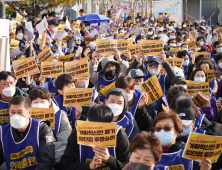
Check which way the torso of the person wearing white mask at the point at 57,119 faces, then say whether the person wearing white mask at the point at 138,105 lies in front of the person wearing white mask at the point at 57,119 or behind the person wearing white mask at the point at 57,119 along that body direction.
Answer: behind

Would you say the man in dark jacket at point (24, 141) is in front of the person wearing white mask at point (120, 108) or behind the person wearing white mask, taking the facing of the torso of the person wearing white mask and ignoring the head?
in front

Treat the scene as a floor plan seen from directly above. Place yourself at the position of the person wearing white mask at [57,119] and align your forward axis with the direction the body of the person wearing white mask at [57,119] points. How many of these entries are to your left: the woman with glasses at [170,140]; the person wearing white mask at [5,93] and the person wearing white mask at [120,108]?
2

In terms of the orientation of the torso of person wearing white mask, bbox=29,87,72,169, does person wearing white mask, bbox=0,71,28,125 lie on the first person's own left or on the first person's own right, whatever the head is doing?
on the first person's own right

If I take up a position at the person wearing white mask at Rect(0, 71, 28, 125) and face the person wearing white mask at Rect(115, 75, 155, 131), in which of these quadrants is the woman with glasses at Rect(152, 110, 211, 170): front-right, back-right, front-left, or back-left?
front-right

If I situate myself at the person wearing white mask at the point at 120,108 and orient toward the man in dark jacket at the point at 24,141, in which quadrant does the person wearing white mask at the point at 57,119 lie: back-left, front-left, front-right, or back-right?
front-right

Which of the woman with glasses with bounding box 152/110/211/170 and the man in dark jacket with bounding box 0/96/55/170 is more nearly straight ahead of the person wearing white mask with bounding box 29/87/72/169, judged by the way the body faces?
the man in dark jacket

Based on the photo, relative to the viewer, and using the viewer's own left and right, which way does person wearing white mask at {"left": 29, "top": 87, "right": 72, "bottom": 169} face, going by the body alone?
facing the viewer and to the left of the viewer

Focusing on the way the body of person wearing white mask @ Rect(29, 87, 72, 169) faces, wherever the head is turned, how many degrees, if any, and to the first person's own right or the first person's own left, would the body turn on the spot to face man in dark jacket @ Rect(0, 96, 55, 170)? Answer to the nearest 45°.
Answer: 0° — they already face them

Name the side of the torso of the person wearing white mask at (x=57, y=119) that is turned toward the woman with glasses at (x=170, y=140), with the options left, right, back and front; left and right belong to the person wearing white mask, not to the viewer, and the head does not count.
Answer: left
